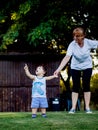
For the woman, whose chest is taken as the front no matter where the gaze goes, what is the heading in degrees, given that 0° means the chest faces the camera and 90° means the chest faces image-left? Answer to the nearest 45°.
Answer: approximately 0°

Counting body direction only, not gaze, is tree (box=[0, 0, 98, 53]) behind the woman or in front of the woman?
behind
